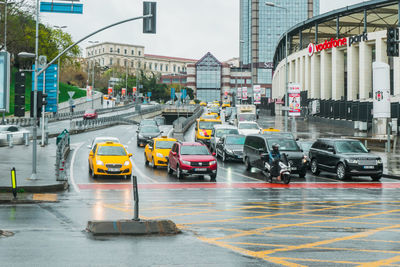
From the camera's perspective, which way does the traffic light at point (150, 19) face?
away from the camera

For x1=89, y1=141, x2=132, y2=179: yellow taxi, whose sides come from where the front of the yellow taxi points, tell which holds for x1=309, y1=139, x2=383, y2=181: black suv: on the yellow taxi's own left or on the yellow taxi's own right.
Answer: on the yellow taxi's own left
